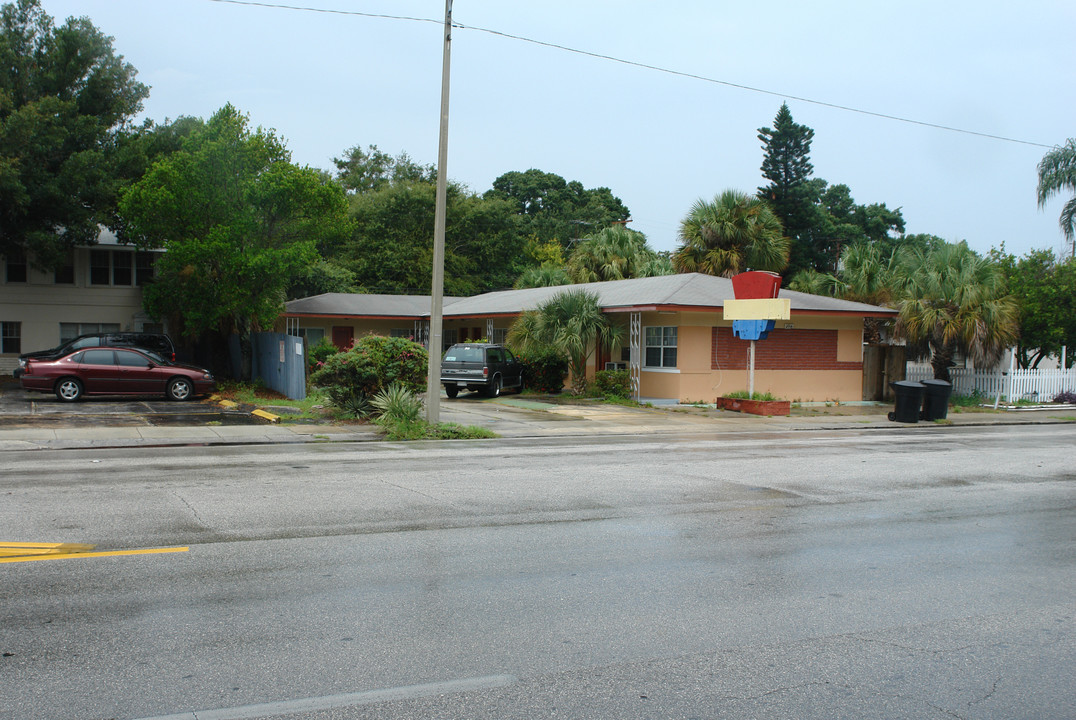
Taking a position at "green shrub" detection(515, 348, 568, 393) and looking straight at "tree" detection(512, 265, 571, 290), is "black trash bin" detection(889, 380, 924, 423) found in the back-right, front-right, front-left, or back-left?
back-right

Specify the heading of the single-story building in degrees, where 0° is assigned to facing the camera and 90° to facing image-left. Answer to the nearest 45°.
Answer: approximately 45°

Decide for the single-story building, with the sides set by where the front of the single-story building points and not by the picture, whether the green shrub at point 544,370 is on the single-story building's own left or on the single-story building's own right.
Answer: on the single-story building's own right

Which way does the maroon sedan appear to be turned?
to the viewer's right

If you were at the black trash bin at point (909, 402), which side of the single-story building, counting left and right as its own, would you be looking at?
left

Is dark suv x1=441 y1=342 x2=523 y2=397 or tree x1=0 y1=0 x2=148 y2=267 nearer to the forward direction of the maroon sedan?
the dark suv

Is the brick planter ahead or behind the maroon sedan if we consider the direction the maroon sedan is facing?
ahead

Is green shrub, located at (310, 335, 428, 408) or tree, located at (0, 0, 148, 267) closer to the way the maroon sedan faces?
the green shrub

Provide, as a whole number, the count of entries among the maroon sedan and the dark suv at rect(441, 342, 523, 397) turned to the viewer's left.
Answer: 0

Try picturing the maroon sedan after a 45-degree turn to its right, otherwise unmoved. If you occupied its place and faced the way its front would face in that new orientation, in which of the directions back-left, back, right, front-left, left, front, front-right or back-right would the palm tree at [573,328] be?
front-left

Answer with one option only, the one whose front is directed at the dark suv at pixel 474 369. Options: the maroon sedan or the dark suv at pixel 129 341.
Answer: the maroon sedan

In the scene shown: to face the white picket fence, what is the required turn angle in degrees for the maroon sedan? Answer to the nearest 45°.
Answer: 0° — it already faces it

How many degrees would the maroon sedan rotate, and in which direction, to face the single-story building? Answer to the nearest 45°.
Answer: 0° — it already faces it
